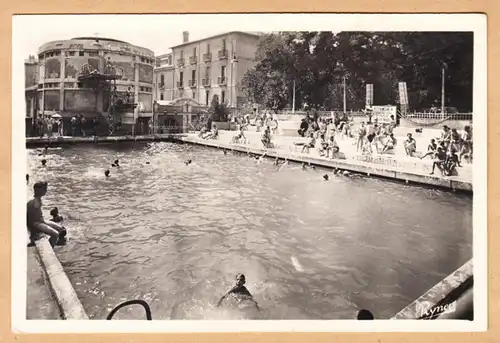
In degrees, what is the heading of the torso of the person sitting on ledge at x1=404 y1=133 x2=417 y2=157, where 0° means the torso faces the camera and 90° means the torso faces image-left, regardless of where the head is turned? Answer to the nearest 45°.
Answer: approximately 45°
